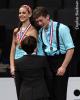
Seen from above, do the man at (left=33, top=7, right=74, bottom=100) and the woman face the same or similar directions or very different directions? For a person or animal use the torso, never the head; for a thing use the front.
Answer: same or similar directions

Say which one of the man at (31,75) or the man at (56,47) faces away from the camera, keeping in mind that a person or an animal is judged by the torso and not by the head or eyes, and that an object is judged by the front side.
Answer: the man at (31,75)

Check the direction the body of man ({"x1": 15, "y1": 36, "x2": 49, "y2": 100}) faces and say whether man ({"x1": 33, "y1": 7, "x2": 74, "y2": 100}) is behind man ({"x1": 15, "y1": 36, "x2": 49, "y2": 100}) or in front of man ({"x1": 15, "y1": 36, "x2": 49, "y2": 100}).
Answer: in front

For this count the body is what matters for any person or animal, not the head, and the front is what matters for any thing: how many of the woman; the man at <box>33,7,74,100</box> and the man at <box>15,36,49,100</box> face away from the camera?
1

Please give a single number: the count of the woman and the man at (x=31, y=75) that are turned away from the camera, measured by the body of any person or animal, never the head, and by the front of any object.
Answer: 1

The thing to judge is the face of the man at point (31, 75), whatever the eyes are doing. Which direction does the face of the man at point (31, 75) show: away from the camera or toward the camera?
away from the camera

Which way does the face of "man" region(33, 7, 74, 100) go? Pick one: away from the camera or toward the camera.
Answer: toward the camera

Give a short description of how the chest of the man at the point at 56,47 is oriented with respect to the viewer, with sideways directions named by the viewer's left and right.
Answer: facing the viewer and to the left of the viewer

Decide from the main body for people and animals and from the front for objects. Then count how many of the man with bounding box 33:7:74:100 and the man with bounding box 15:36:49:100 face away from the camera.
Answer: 1

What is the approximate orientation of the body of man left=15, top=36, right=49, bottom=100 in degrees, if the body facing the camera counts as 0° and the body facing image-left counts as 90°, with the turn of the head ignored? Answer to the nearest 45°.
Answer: approximately 180°

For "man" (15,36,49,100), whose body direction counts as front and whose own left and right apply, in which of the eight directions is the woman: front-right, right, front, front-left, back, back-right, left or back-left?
front

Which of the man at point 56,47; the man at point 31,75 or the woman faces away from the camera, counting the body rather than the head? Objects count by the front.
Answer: the man at point 31,75

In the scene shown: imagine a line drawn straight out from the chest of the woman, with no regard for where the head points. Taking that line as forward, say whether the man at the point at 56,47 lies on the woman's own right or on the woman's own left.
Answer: on the woman's own left

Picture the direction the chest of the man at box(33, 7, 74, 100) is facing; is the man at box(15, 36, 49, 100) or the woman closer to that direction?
the man
